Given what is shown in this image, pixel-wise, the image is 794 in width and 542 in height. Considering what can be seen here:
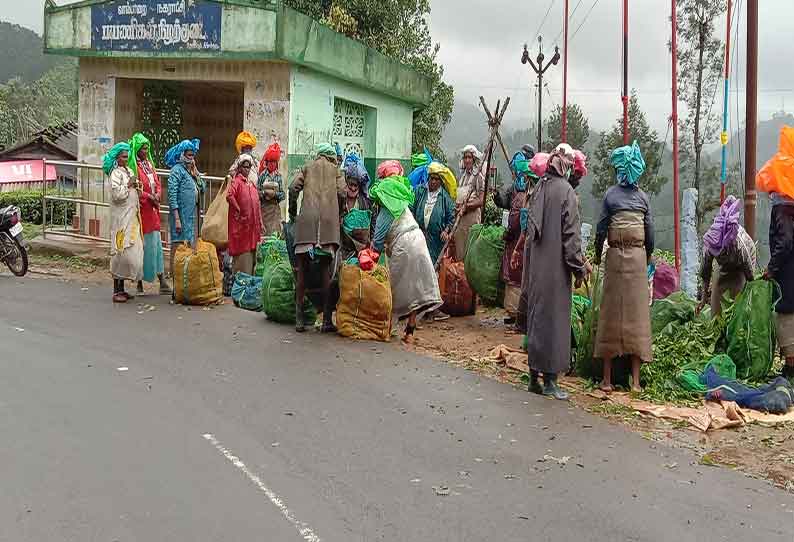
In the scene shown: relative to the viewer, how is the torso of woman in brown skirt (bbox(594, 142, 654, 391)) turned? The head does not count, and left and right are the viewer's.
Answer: facing away from the viewer

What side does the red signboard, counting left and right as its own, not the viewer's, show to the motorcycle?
front

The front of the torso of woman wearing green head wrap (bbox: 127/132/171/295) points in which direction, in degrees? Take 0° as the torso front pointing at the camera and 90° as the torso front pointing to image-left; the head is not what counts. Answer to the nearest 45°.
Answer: approximately 315°

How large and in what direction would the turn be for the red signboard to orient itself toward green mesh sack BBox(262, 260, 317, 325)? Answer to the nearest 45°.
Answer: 0° — it already faces it

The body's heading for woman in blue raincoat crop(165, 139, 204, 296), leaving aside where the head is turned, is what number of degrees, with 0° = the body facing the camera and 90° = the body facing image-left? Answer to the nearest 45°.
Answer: approximately 315°

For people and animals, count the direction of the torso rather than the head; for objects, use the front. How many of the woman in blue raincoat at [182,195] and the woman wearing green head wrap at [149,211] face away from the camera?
0
